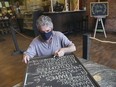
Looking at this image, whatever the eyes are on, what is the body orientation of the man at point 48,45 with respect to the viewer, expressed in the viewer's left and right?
facing the viewer

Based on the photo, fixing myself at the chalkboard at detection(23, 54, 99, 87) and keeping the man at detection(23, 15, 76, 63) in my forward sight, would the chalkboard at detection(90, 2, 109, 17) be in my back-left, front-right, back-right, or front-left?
front-right

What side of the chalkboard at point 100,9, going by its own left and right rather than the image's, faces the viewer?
front

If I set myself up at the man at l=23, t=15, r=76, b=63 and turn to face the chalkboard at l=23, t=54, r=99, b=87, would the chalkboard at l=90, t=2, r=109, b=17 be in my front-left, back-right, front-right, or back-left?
back-left

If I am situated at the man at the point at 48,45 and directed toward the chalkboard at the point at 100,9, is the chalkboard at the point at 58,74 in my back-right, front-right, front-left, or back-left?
back-right

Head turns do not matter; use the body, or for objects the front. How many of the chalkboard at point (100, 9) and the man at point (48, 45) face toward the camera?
2

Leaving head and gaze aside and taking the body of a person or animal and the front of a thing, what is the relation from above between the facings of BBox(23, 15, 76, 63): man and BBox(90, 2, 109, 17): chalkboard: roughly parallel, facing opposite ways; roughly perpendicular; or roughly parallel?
roughly parallel

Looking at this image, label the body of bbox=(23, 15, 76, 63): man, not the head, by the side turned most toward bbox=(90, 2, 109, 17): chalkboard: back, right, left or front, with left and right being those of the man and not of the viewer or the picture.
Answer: back

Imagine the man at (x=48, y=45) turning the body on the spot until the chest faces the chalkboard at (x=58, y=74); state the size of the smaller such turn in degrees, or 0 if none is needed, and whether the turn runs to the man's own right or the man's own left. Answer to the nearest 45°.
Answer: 0° — they already face it

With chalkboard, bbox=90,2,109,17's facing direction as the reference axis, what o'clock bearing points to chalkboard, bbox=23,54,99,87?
chalkboard, bbox=23,54,99,87 is roughly at 12 o'clock from chalkboard, bbox=90,2,109,17.

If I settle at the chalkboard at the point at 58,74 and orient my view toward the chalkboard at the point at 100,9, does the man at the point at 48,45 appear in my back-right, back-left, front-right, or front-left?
front-left

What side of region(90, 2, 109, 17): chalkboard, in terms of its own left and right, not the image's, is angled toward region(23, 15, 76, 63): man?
front
